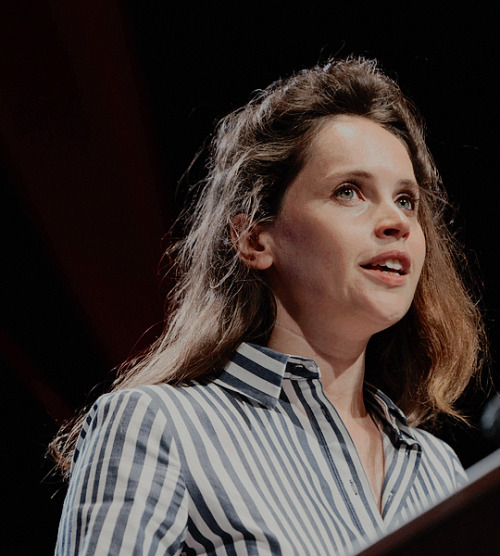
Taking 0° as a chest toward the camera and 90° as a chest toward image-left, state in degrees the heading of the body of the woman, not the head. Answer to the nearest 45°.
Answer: approximately 315°
